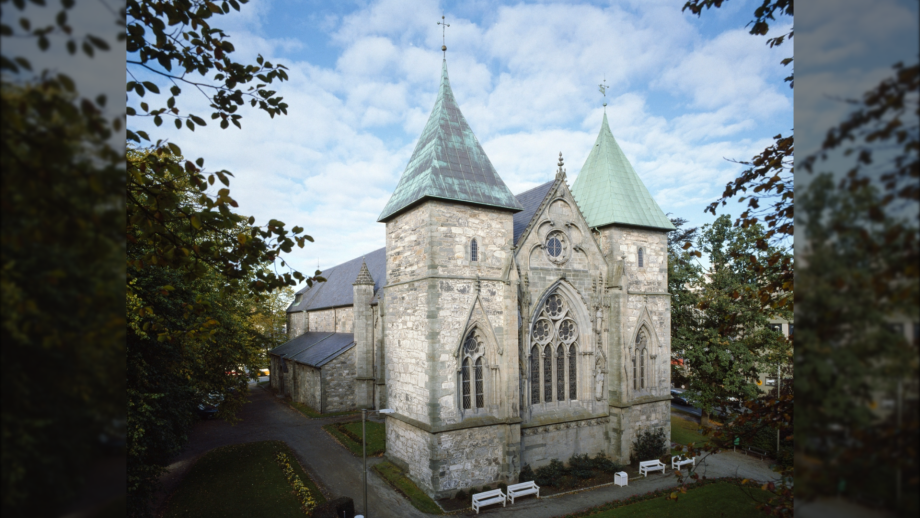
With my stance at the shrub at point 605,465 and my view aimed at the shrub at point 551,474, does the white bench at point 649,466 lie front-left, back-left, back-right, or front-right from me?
back-left

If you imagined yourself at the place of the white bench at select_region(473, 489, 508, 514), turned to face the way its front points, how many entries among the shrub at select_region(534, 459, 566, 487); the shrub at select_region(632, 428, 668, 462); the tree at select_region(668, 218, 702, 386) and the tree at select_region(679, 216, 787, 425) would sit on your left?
4

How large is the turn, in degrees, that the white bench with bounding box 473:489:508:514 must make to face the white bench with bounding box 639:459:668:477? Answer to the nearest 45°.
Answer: approximately 90° to its left

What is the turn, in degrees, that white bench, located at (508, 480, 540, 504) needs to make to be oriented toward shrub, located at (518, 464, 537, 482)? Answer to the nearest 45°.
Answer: approximately 135° to its left

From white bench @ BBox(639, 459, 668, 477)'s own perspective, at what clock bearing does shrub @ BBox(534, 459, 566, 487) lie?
The shrub is roughly at 3 o'clock from the white bench.

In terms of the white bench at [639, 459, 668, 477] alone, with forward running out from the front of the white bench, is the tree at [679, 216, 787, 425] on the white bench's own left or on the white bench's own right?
on the white bench's own left

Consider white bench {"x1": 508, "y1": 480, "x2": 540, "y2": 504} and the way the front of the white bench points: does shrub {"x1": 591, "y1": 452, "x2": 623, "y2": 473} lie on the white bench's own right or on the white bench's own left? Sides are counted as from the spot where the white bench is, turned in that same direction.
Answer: on the white bench's own left

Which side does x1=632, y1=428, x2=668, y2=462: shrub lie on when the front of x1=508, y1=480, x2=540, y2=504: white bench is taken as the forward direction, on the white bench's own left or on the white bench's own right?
on the white bench's own left

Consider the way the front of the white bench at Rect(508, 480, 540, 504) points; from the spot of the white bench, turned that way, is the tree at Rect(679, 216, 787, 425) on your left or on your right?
on your left
